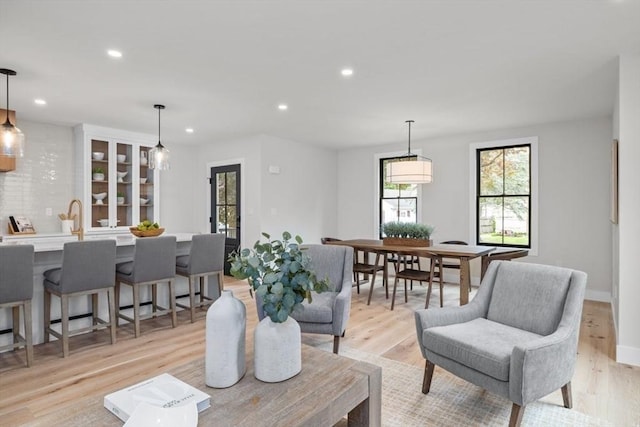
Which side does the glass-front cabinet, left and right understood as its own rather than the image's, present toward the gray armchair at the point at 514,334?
front

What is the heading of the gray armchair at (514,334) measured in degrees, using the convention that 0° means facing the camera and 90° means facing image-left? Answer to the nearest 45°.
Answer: approximately 45°

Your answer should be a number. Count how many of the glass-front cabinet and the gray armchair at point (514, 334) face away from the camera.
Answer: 0

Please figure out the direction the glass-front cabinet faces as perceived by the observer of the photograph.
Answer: facing the viewer and to the right of the viewer

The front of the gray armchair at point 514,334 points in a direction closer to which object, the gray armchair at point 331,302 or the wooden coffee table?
the wooden coffee table

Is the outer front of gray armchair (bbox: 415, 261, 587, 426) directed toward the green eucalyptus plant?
yes

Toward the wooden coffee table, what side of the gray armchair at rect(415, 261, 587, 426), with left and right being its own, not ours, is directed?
front

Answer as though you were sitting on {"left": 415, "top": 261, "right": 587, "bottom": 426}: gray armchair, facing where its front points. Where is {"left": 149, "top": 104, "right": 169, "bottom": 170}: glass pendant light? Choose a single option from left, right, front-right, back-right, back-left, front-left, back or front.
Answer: front-right
